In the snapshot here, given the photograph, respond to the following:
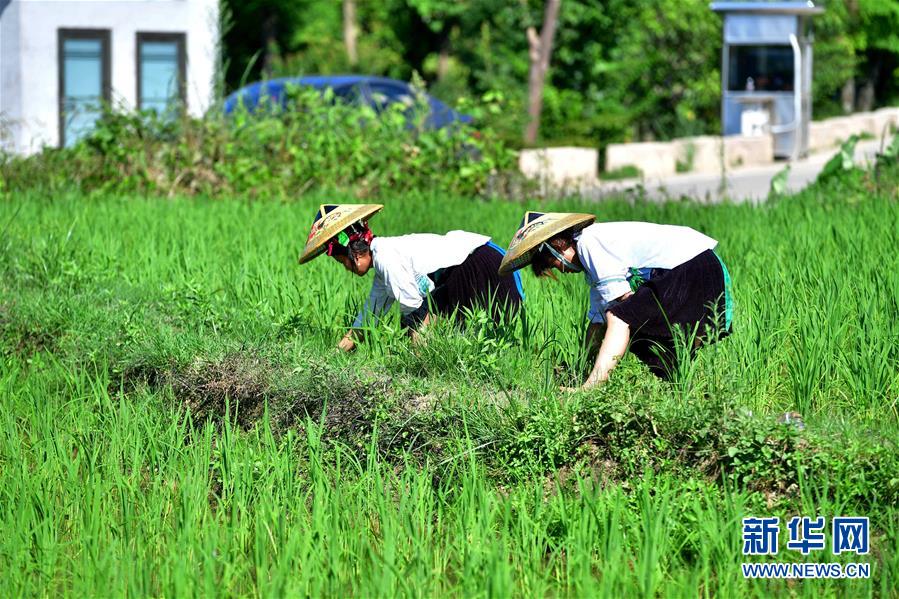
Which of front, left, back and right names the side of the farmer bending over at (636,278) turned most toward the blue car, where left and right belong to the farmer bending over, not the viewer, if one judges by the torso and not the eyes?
right

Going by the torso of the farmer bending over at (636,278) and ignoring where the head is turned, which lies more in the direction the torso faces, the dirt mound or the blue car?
the dirt mound

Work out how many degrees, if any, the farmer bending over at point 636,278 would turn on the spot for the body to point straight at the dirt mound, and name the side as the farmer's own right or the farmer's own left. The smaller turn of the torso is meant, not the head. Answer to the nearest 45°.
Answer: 0° — they already face it

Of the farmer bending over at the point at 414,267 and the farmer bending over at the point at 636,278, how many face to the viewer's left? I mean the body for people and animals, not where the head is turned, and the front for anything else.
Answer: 2

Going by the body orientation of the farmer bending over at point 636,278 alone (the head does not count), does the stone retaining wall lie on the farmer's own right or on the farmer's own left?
on the farmer's own right

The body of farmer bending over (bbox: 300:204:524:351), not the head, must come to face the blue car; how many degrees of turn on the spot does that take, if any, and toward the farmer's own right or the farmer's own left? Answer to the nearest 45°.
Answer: approximately 90° to the farmer's own right

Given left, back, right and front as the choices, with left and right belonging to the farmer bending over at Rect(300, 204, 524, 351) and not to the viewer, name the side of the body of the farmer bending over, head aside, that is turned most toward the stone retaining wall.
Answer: right

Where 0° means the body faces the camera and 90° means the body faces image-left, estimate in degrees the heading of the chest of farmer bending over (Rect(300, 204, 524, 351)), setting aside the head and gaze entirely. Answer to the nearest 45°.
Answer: approximately 90°

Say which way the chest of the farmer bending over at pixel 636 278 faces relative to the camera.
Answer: to the viewer's left

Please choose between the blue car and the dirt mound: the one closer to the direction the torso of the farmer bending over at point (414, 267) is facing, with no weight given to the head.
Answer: the dirt mound

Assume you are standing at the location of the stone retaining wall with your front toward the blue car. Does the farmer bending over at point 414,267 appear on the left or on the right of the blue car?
left
